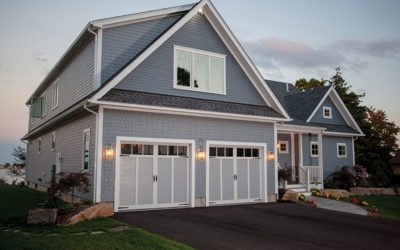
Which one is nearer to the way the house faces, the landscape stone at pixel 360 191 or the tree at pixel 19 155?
the landscape stone

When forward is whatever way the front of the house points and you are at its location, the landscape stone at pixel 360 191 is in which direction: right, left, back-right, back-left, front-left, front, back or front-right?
left

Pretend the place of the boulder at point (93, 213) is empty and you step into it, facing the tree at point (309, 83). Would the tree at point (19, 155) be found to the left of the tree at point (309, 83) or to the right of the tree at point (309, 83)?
left

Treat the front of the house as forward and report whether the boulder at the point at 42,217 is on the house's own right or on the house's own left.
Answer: on the house's own right

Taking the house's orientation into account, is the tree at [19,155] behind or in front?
behind

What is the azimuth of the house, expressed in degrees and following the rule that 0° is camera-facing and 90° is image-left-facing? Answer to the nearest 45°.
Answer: approximately 315°

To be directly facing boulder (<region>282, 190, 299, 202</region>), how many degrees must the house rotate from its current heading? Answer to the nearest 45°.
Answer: approximately 90° to its left
